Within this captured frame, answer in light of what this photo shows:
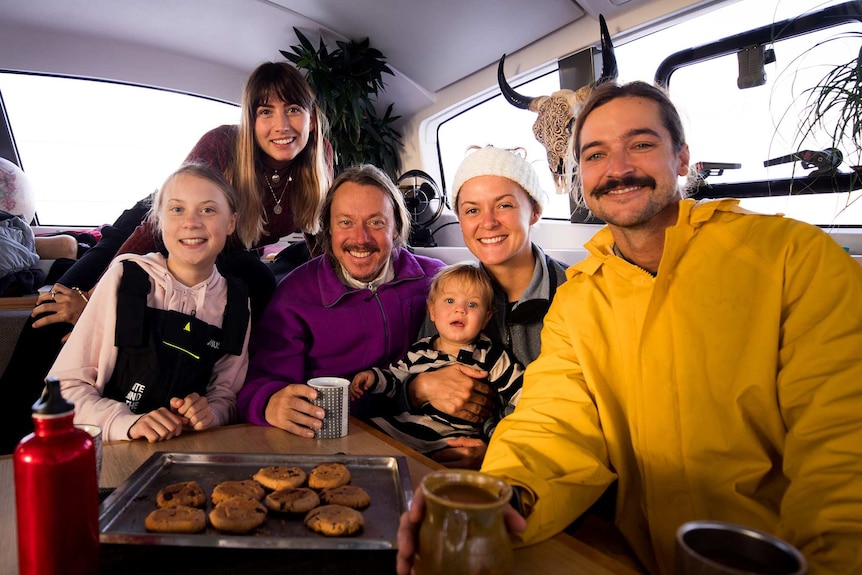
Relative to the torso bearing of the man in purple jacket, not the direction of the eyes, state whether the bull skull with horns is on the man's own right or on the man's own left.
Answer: on the man's own left

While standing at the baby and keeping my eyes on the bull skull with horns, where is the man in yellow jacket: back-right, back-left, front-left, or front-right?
back-right

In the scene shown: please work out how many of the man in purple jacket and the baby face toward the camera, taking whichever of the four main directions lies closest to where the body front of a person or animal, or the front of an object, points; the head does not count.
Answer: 2

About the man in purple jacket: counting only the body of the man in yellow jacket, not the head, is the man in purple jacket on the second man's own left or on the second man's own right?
on the second man's own right

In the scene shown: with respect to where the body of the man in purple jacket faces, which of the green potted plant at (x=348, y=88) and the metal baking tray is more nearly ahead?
the metal baking tray

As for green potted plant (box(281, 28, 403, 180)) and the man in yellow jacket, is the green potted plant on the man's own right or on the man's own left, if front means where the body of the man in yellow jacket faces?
on the man's own right

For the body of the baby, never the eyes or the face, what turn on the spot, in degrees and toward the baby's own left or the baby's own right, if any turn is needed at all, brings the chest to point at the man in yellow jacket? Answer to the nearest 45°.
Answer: approximately 45° to the baby's own left
